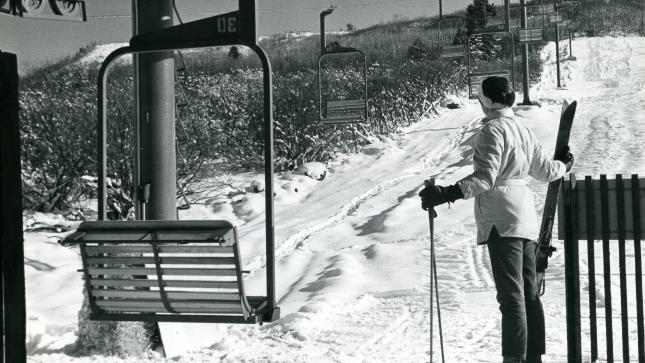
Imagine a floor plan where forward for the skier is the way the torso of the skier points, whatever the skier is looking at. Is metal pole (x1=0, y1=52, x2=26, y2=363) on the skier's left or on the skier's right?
on the skier's left

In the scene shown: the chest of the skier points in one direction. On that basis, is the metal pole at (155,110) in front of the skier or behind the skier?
in front

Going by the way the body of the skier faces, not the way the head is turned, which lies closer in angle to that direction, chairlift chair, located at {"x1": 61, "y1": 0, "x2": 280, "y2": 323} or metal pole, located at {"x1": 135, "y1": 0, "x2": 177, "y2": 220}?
the metal pole

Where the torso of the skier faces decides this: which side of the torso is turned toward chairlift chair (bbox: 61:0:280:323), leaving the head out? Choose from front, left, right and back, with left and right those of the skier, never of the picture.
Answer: left

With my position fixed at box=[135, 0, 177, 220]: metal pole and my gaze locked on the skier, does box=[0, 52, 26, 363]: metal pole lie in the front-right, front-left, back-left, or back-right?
front-right

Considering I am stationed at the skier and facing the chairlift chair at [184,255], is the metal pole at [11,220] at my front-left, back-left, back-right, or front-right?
front-left

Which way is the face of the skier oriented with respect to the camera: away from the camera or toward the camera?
away from the camera

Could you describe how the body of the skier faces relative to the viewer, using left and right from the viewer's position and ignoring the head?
facing away from the viewer and to the left of the viewer
